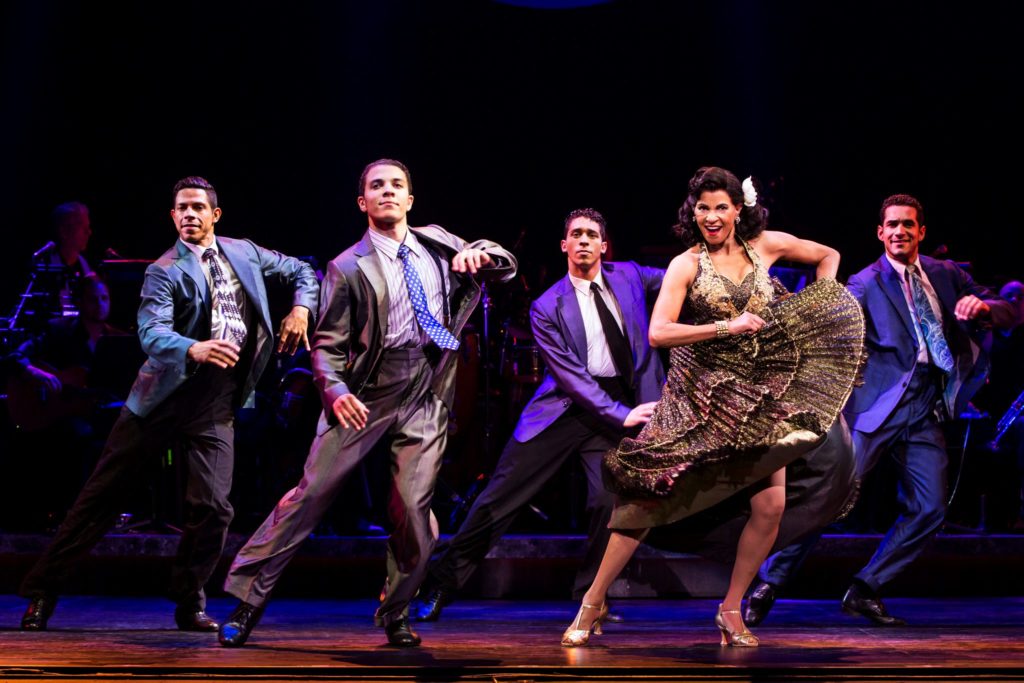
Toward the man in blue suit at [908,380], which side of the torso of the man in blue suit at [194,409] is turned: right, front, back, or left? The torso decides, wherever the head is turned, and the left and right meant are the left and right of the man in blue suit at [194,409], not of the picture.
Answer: left

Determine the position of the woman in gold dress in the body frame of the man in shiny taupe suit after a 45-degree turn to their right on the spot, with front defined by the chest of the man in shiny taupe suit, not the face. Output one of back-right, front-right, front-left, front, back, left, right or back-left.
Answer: back-left

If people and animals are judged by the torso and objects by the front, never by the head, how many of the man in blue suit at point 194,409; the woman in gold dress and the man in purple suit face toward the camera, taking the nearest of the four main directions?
3

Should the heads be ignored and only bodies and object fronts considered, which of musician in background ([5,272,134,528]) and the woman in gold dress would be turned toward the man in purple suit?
the musician in background

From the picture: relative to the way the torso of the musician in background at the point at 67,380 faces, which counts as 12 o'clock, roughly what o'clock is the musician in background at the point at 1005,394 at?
the musician in background at the point at 1005,394 is roughly at 11 o'clock from the musician in background at the point at 67,380.

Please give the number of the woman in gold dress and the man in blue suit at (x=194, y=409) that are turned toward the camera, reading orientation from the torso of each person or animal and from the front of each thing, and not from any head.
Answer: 2

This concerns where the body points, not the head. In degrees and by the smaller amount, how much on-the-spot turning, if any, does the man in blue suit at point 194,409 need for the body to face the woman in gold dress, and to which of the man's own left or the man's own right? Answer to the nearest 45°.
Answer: approximately 45° to the man's own left

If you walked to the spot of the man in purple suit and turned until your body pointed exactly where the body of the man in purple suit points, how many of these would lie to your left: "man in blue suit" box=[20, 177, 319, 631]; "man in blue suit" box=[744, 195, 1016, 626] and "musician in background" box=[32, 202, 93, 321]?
1

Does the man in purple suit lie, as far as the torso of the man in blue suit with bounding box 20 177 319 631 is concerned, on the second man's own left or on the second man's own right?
on the second man's own left

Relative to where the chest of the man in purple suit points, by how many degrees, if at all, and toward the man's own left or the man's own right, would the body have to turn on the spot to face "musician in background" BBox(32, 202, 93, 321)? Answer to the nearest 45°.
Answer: approximately 135° to the man's own right

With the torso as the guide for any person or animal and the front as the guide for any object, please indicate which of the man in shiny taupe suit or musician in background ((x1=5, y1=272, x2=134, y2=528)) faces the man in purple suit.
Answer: the musician in background

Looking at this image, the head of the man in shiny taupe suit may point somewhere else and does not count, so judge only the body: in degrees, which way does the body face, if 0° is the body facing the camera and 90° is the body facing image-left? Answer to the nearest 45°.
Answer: approximately 0°
